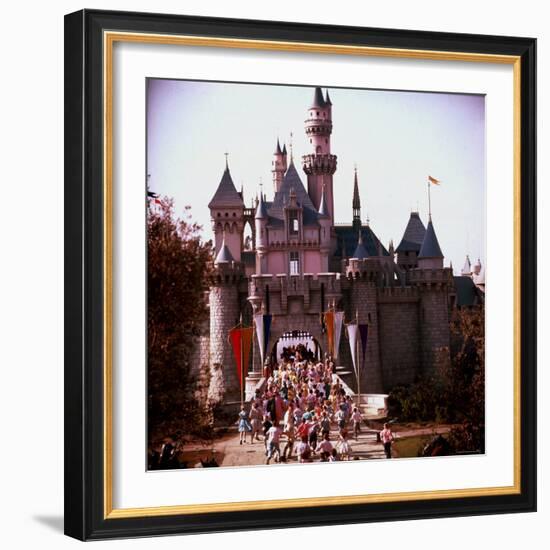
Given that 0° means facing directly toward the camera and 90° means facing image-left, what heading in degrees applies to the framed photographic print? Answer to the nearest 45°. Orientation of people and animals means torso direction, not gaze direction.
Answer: approximately 315°
